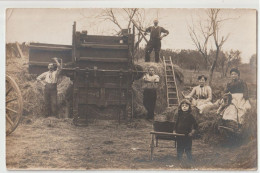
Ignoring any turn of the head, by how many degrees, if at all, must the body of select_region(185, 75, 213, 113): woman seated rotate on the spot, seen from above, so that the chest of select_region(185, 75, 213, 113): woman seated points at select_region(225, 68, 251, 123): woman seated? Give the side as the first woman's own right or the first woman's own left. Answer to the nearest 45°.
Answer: approximately 90° to the first woman's own left
